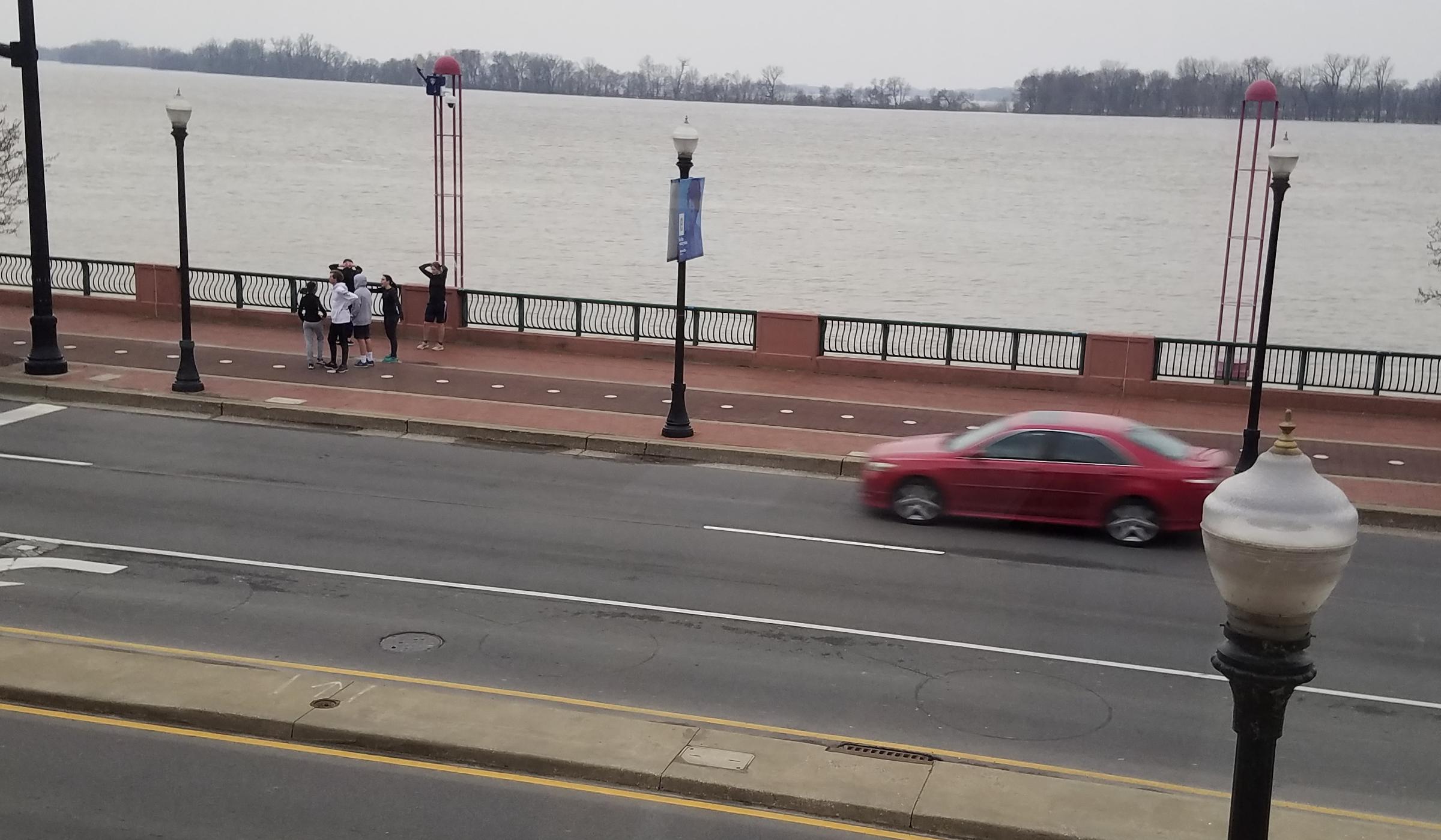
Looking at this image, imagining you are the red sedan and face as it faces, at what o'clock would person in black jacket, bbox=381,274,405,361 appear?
The person in black jacket is roughly at 1 o'clock from the red sedan.

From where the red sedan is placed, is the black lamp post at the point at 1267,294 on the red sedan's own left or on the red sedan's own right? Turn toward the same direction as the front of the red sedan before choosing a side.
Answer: on the red sedan's own right

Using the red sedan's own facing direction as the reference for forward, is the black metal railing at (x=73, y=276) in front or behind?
in front

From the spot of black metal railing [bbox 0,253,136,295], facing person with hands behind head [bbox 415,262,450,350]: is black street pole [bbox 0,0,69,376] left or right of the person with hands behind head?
right

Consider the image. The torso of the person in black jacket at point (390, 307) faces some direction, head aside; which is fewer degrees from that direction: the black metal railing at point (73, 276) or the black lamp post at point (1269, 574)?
the black metal railing

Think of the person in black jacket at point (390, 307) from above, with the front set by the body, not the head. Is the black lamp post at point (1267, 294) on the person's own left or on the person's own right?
on the person's own left

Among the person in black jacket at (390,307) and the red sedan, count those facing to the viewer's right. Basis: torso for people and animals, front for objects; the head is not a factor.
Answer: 0

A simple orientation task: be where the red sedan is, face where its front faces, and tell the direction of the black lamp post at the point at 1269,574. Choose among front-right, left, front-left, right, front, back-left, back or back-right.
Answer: left

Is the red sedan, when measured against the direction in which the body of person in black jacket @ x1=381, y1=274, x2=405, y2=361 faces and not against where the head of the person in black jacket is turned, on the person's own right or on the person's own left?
on the person's own left

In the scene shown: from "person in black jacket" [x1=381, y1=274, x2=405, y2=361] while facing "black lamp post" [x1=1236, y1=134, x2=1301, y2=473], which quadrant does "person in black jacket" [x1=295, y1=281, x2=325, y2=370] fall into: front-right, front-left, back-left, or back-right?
back-right

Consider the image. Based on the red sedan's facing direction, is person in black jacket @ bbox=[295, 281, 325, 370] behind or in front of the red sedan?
in front

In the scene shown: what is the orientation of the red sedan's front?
to the viewer's left
